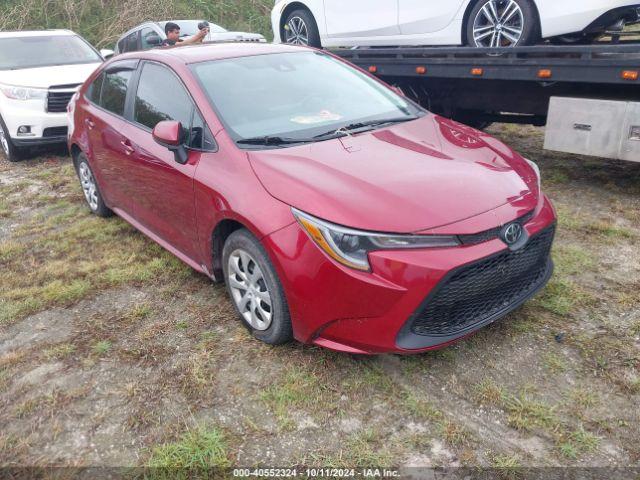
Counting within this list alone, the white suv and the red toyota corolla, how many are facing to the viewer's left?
0

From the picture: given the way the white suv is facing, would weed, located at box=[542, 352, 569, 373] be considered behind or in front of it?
in front

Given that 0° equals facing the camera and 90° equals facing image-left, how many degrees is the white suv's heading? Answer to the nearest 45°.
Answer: approximately 315°

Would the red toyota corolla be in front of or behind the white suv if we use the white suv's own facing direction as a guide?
in front

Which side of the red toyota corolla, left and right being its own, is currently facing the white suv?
back

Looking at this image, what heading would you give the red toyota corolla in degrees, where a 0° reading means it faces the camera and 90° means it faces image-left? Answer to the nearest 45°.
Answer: approximately 315°

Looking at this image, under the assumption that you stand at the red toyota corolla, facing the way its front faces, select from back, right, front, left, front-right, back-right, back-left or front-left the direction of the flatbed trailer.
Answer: left

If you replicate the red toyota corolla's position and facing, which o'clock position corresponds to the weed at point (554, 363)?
The weed is roughly at 11 o'clock from the red toyota corolla.
